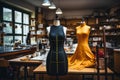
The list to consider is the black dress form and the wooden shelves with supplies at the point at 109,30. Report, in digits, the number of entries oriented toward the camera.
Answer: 2

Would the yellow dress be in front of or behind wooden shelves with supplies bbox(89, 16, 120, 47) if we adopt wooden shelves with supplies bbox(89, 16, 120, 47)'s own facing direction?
in front

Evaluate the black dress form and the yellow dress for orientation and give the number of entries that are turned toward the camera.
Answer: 2

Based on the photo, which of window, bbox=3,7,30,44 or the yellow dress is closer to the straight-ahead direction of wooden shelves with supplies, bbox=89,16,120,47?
the yellow dress

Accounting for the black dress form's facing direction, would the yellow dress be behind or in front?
behind

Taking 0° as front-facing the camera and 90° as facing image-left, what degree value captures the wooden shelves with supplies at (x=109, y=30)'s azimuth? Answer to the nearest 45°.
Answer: approximately 0°

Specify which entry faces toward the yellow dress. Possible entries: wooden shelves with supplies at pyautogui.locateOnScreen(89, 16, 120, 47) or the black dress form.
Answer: the wooden shelves with supplies

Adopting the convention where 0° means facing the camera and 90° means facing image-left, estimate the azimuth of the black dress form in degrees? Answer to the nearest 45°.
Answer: approximately 0°
